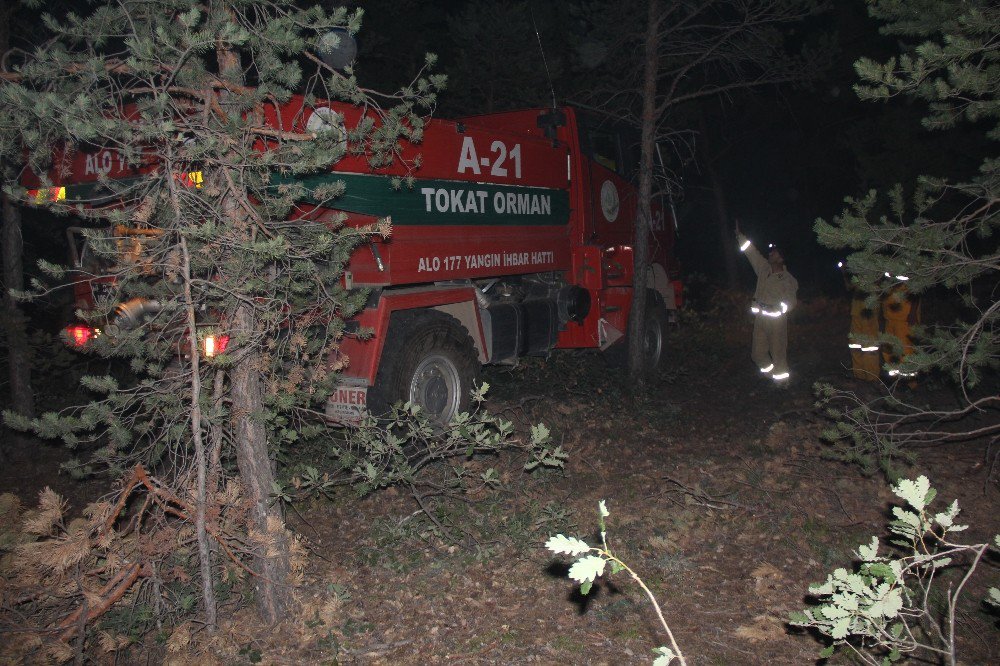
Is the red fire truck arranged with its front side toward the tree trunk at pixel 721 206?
yes

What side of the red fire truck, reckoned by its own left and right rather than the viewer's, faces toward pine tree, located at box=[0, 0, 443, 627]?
back

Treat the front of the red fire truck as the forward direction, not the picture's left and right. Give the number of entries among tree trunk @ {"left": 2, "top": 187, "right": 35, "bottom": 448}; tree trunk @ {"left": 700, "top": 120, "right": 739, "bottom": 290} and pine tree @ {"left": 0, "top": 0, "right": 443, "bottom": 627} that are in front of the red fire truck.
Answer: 1

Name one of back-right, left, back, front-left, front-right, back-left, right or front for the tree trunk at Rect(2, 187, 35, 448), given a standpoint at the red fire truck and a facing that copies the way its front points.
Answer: back-left

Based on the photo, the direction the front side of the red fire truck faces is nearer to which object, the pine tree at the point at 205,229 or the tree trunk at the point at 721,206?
the tree trunk

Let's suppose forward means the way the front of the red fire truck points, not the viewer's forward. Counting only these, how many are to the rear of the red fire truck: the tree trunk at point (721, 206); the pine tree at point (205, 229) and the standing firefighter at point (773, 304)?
1

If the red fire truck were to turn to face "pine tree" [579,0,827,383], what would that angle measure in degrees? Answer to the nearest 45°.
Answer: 0° — it already faces it

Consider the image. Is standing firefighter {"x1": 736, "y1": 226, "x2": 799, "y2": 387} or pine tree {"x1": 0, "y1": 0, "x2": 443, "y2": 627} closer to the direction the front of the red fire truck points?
the standing firefighter

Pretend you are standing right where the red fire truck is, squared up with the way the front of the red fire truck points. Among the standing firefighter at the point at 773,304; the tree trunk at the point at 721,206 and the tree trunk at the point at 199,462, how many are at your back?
1

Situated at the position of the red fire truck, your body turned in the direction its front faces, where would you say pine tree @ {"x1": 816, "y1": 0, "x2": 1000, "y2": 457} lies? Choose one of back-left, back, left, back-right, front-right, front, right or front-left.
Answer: right

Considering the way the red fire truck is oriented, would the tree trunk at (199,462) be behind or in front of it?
behind

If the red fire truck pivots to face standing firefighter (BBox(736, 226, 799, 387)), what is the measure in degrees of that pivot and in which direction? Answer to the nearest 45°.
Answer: approximately 45° to its right

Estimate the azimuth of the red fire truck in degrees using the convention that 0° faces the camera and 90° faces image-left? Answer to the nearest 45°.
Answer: approximately 225°
